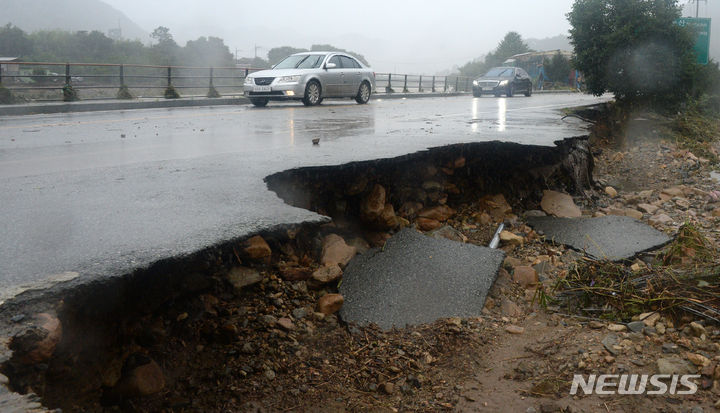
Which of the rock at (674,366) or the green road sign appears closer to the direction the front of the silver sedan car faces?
the rock

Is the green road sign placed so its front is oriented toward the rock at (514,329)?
yes

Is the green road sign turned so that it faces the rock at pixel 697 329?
yes

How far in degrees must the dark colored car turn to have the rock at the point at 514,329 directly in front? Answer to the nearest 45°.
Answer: approximately 45° to its left

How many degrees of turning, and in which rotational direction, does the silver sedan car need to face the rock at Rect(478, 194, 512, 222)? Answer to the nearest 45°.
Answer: approximately 45° to its left
